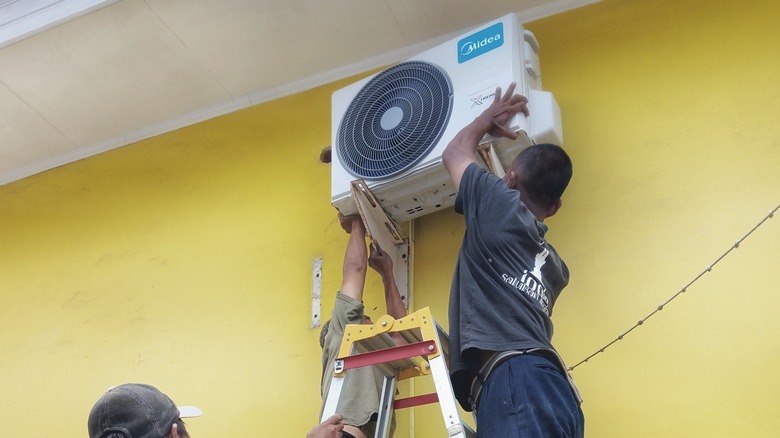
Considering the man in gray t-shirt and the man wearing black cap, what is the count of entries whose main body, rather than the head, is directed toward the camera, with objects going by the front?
0

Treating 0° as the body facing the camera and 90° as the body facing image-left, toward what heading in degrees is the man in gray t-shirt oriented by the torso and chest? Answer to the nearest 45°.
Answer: approximately 135°

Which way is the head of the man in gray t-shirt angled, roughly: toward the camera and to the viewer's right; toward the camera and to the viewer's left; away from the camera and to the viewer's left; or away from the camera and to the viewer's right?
away from the camera and to the viewer's left

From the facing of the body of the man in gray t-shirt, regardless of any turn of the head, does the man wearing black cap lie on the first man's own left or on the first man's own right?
on the first man's own left

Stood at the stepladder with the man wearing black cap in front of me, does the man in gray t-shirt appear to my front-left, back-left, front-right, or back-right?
back-left

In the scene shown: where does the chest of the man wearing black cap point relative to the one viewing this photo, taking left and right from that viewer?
facing away from the viewer and to the right of the viewer

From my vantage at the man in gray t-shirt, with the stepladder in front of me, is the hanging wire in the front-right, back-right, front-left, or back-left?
back-right

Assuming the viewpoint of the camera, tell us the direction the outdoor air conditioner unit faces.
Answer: facing the viewer and to the left of the viewer
